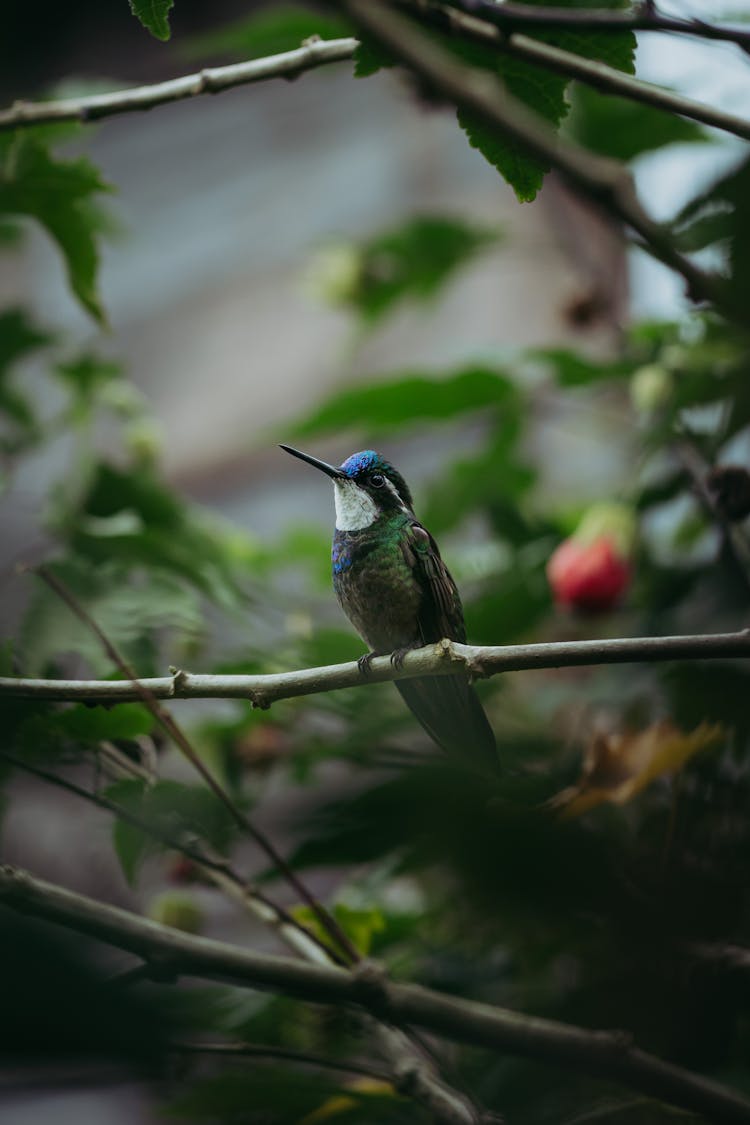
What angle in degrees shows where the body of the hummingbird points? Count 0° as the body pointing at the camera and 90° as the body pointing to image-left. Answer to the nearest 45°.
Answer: approximately 45°

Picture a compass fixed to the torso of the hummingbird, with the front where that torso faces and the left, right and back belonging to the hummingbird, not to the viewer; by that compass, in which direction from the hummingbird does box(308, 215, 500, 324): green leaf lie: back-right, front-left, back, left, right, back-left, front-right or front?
back-right
